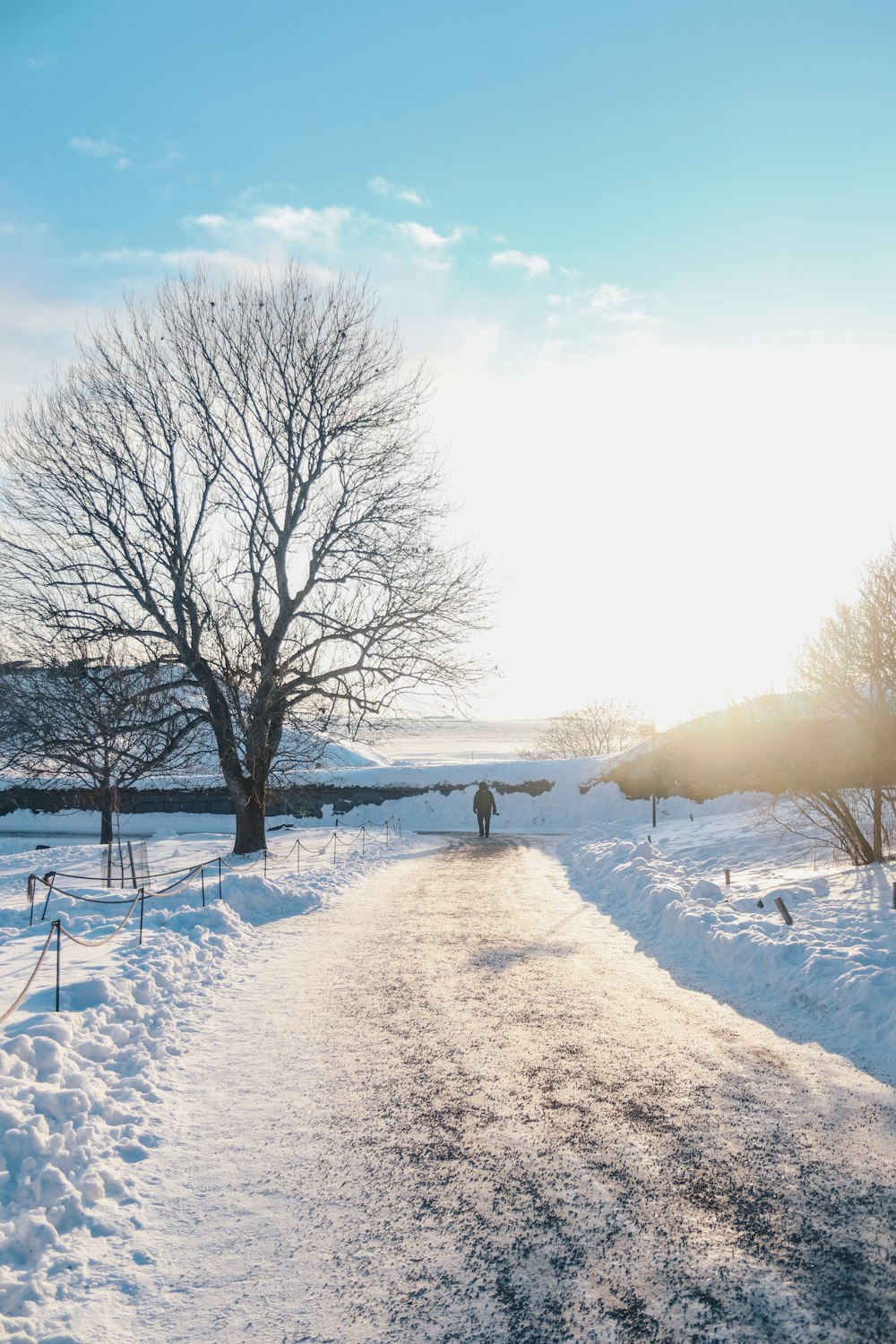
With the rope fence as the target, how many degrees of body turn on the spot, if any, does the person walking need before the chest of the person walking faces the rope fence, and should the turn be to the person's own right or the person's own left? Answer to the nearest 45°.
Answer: approximately 180°

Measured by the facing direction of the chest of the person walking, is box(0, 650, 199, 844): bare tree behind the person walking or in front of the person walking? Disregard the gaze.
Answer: behind
